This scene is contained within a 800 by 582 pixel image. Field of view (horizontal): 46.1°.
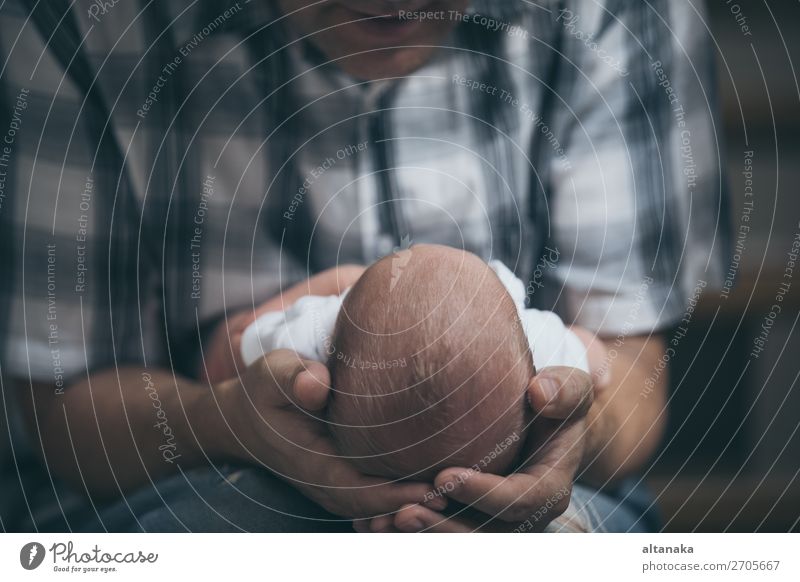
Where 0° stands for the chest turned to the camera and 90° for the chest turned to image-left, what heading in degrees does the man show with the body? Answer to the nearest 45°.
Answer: approximately 0°
